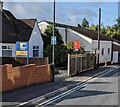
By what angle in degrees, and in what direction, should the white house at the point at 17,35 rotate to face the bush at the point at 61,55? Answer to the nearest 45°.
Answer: approximately 45° to its left

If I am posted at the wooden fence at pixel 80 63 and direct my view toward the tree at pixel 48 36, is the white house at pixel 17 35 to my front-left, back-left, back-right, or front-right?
front-left

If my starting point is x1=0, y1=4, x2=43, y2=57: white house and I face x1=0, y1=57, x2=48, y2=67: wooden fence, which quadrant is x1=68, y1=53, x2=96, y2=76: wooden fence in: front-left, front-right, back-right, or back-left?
front-left

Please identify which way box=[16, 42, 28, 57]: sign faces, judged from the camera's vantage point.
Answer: facing the viewer

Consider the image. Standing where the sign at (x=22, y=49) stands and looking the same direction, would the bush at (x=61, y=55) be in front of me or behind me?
behind

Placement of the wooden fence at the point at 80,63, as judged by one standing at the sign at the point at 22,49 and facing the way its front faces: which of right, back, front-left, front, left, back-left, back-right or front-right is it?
back-left

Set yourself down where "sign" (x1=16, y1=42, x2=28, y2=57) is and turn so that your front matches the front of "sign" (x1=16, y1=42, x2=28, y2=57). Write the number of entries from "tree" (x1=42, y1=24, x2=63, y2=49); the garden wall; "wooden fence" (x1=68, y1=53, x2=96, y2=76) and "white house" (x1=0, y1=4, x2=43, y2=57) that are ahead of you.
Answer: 1

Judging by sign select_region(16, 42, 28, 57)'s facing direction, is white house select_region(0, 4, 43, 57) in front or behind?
behind

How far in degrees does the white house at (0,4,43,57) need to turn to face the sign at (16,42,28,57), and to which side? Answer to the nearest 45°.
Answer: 0° — it already faces it
